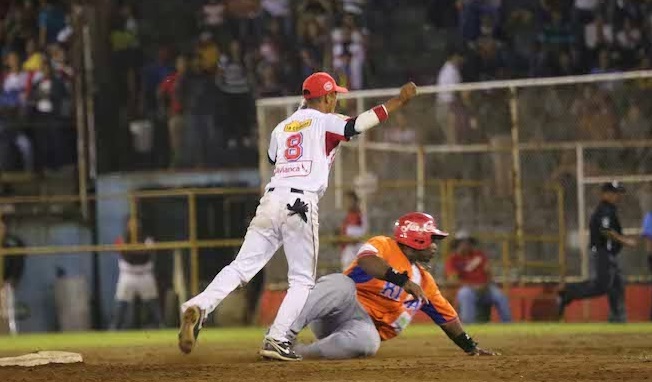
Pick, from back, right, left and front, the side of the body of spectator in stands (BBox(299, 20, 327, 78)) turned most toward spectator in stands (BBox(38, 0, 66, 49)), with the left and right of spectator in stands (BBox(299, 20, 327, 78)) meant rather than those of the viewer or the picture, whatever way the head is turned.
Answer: right

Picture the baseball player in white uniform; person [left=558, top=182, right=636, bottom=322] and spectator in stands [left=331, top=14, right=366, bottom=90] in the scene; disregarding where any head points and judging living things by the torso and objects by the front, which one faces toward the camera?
the spectator in stands

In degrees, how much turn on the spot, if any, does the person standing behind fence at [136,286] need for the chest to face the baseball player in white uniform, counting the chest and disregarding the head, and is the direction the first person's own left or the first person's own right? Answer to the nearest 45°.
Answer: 0° — they already face them

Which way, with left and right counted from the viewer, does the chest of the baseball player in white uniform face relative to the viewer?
facing away from the viewer and to the right of the viewer

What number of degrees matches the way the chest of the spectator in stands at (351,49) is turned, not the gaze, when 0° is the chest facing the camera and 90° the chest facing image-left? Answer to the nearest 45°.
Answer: approximately 0°

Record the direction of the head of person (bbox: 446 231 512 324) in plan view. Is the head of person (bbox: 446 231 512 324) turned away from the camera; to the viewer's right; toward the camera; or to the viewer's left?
toward the camera

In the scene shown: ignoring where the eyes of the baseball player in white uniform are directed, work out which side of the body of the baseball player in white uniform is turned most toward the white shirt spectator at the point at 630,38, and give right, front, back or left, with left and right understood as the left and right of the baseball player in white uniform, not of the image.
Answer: front

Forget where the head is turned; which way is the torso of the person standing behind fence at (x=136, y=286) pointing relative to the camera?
toward the camera

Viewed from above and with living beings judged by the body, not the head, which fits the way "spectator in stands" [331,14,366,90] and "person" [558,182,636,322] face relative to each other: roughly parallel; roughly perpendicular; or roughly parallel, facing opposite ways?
roughly perpendicular

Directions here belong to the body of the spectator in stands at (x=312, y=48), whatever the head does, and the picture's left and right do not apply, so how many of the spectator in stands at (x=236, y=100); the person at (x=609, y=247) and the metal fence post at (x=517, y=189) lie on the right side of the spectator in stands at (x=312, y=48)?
1

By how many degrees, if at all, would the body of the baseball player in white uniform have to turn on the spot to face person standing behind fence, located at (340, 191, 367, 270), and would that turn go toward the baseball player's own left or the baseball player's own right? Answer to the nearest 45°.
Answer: approximately 45° to the baseball player's own left

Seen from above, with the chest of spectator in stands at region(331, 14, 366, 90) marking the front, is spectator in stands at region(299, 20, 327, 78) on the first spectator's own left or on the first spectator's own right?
on the first spectator's own right
